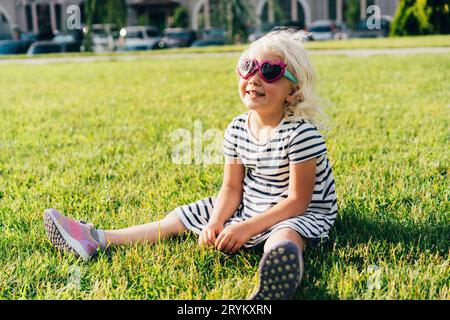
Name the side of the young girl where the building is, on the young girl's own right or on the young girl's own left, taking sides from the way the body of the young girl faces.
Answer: on the young girl's own right

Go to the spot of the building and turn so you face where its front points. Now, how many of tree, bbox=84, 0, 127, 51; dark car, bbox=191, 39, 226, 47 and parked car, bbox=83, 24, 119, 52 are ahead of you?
3

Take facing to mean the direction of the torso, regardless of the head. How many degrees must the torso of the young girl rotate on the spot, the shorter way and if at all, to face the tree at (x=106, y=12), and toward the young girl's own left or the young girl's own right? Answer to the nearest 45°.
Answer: approximately 135° to the young girl's own right

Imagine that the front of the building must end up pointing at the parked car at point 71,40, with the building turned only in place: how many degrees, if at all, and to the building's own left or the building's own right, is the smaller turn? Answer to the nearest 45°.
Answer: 0° — it already faces it

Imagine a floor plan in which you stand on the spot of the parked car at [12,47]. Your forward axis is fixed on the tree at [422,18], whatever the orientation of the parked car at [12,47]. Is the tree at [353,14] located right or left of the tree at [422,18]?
left

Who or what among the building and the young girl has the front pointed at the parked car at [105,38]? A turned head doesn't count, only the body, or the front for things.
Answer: the building

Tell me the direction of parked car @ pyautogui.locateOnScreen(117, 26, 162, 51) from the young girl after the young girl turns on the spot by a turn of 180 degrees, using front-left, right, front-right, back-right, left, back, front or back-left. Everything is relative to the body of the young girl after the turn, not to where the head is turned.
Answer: front-left

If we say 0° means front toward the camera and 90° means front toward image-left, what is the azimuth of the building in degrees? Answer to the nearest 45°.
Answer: approximately 0°

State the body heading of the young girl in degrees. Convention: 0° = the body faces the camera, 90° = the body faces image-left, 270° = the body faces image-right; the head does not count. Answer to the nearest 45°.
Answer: approximately 45°
